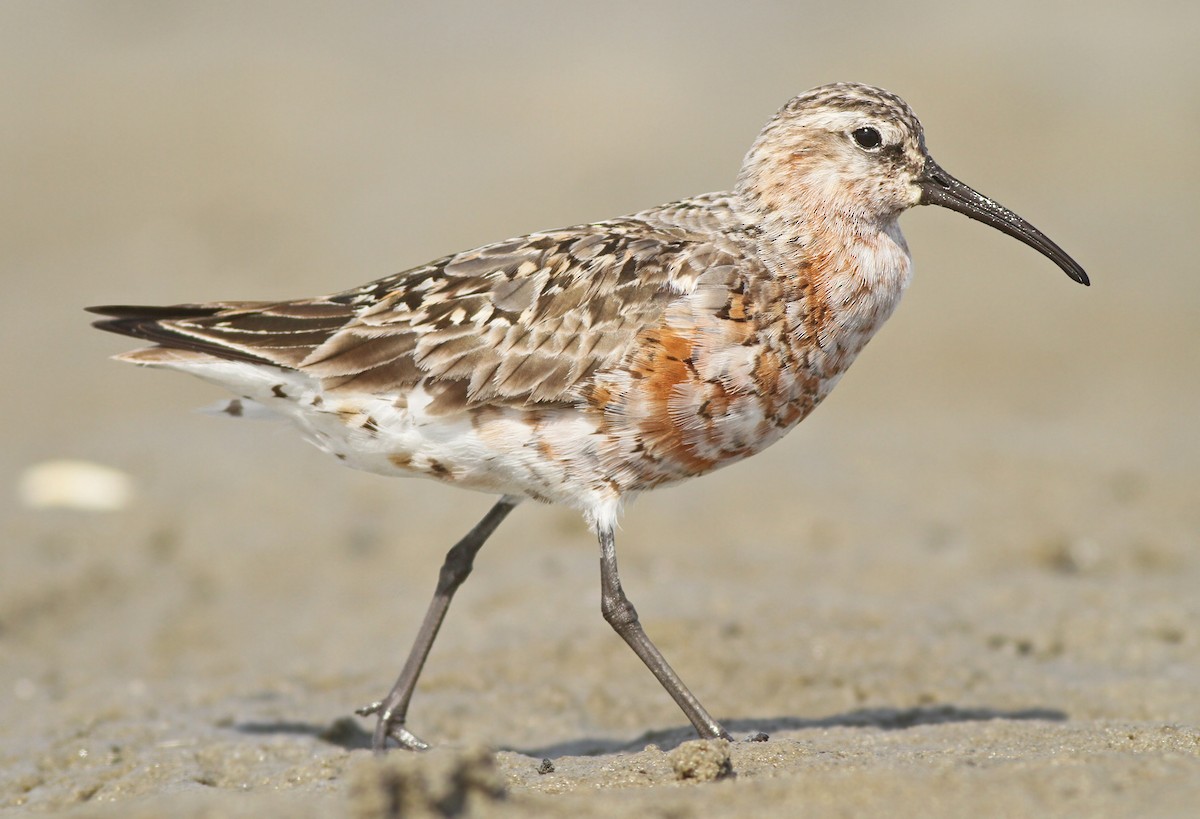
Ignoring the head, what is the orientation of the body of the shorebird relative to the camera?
to the viewer's right
